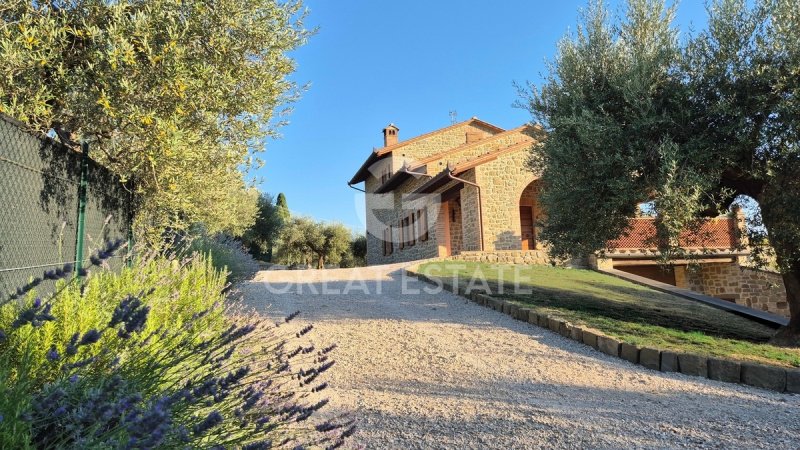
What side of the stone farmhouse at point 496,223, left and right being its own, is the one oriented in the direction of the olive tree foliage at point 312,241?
right

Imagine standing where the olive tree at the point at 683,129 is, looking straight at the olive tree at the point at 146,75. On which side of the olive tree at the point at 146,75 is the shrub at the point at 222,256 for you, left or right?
right

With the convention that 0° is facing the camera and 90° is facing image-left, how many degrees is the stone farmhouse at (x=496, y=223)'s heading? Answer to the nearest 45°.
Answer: approximately 45°

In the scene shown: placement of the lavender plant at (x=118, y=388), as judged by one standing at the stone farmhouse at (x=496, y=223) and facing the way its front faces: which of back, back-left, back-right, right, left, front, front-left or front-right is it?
front-left

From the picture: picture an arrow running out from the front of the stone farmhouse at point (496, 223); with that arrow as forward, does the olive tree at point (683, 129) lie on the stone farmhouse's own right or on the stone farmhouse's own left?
on the stone farmhouse's own left

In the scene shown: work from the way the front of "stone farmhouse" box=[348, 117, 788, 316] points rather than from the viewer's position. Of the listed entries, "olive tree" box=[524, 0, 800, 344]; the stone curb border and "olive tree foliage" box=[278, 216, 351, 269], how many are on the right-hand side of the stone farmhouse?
1

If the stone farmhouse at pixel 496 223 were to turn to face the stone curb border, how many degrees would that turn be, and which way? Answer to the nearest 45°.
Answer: approximately 45° to its left

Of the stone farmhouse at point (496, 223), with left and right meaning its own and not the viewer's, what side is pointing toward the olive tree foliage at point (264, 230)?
right

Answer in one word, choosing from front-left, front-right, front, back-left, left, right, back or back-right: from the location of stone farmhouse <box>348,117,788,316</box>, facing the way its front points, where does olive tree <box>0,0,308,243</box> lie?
front-left
